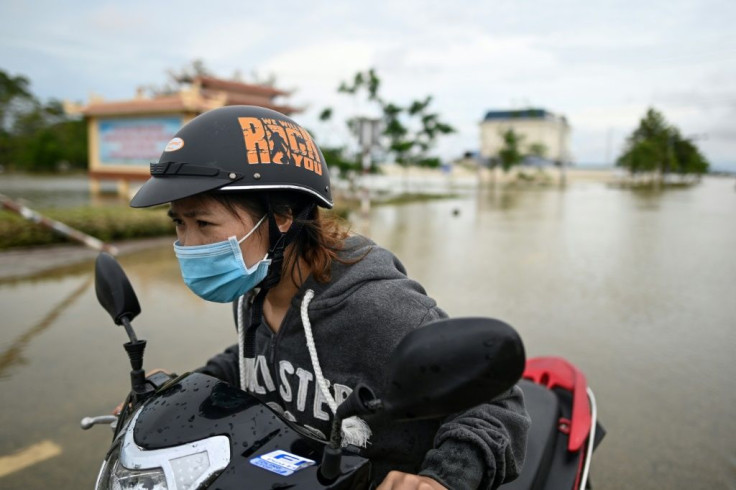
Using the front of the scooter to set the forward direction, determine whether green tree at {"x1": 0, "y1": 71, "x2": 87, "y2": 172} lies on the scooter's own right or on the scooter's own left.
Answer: on the scooter's own right

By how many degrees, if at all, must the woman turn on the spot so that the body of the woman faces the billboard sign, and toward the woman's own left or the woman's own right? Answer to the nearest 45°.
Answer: approximately 135° to the woman's own right

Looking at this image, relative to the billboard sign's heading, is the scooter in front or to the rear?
in front

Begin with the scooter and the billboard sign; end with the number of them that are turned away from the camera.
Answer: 0

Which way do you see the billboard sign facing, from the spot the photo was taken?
facing the viewer

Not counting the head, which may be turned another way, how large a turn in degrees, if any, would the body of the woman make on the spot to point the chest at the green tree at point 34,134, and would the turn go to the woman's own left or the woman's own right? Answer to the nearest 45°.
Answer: approximately 90° to the woman's own right

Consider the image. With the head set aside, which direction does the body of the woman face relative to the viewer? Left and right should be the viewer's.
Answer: facing the viewer and to the left of the viewer

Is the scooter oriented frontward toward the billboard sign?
no

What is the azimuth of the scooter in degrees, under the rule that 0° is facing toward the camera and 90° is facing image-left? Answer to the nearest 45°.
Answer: approximately 45°

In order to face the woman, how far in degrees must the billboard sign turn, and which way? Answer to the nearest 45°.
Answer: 0° — it already faces them
